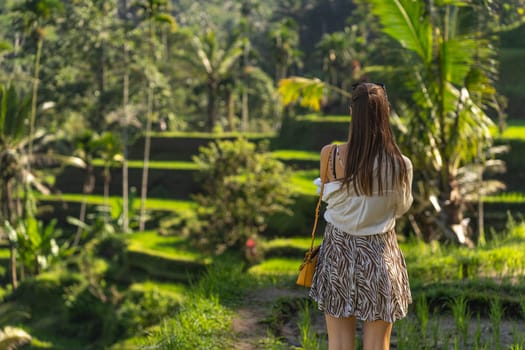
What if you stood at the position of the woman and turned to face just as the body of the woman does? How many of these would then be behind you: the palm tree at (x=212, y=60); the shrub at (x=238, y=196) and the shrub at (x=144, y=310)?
0

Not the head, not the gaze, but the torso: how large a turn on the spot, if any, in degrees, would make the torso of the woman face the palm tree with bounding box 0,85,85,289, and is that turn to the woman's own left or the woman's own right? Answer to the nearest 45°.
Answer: approximately 45° to the woman's own left

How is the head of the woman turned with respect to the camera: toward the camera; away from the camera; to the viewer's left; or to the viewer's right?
away from the camera

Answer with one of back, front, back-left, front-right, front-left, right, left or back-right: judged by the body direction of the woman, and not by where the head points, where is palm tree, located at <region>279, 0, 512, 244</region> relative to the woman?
front

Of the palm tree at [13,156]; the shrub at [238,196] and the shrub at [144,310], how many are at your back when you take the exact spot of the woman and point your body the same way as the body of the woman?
0

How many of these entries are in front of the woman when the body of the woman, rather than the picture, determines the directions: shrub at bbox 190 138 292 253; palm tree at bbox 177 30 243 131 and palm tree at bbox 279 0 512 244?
3

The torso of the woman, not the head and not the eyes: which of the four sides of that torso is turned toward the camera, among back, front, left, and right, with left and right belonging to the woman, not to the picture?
back

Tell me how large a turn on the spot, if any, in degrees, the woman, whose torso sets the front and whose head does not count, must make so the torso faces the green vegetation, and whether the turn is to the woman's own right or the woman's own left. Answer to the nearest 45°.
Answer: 0° — they already face it

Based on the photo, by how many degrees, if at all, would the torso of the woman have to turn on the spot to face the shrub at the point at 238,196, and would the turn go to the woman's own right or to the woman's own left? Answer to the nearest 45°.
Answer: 0° — they already face it
